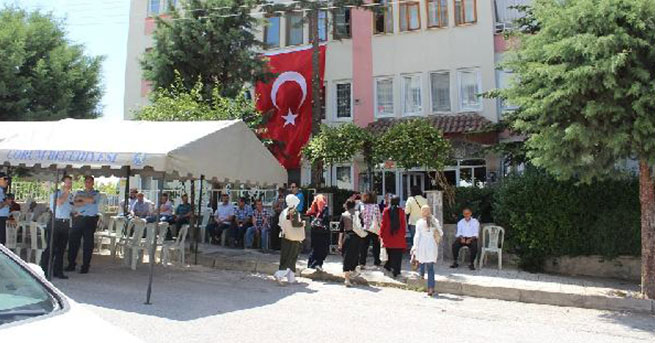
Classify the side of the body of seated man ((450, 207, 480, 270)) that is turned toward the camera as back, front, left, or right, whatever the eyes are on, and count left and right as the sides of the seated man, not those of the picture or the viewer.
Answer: front

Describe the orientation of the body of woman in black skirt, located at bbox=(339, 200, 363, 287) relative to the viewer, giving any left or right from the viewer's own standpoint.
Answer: facing away from the viewer

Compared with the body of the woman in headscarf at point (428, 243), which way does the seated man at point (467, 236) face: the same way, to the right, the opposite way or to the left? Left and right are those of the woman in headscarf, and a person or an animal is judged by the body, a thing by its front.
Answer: the opposite way

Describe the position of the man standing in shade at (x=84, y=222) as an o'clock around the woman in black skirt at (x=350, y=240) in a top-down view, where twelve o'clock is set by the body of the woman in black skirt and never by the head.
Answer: The man standing in shade is roughly at 9 o'clock from the woman in black skirt.

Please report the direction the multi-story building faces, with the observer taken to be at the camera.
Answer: facing the viewer

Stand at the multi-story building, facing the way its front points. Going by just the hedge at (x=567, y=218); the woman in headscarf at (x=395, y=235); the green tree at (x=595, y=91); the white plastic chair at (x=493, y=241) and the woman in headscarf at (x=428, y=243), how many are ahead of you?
5

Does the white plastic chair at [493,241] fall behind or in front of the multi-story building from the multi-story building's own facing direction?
in front

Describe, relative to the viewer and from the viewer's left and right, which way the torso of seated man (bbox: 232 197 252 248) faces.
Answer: facing the viewer and to the left of the viewer

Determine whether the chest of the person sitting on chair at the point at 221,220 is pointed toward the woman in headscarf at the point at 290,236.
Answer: no

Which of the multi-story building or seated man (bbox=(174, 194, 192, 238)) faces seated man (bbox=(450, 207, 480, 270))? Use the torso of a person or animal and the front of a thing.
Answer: the multi-story building

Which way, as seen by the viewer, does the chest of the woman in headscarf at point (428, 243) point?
away from the camera

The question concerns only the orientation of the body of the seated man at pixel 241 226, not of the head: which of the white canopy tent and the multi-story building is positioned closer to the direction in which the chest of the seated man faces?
the white canopy tent

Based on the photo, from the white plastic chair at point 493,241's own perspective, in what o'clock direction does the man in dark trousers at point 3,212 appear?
The man in dark trousers is roughly at 2 o'clock from the white plastic chair.

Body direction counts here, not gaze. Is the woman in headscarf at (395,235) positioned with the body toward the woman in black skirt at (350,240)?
no

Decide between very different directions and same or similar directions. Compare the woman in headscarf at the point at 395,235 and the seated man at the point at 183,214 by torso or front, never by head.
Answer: very different directions
